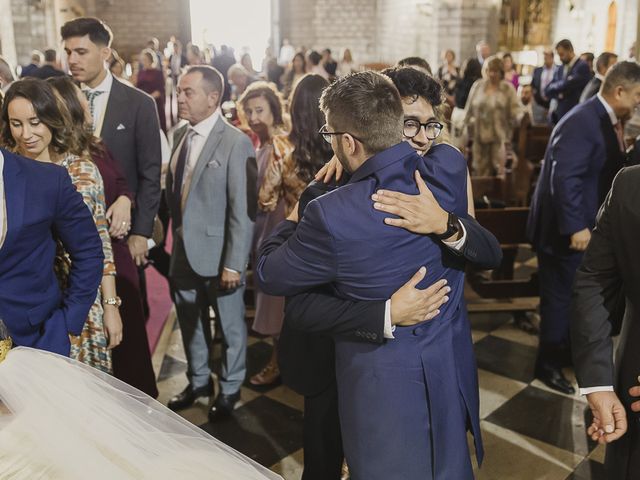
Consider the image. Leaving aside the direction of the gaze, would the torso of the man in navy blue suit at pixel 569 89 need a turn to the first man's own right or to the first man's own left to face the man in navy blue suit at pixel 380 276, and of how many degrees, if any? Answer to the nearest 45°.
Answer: approximately 45° to the first man's own left

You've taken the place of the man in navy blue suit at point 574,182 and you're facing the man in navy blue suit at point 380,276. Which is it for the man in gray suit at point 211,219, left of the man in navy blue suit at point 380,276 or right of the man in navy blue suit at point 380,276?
right

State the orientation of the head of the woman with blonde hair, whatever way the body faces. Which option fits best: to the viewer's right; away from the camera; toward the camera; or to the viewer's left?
toward the camera

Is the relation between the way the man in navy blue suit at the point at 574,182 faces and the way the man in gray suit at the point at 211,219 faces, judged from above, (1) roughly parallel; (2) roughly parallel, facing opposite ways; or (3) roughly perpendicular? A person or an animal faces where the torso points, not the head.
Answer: roughly perpendicular

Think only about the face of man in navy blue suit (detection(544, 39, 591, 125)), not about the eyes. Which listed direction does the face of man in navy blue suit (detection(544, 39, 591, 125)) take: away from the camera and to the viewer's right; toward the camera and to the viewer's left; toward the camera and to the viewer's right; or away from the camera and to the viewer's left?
toward the camera and to the viewer's left

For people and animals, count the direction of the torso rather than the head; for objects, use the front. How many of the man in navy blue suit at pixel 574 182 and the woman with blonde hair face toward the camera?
1

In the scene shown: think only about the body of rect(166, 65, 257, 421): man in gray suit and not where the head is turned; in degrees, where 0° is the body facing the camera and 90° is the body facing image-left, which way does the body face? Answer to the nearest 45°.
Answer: approximately 45°

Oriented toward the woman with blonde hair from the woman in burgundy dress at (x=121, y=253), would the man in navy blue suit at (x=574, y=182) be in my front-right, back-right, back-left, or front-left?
front-right

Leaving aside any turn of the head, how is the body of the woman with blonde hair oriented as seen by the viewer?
toward the camera

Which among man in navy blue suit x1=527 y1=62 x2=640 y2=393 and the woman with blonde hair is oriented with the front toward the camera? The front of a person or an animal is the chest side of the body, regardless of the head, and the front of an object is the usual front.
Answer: the woman with blonde hair

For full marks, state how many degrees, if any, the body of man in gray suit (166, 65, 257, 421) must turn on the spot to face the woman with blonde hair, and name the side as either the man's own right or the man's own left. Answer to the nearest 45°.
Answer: approximately 180°

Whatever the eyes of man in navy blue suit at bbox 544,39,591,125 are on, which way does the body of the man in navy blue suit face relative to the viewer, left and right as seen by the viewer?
facing the viewer and to the left of the viewer
